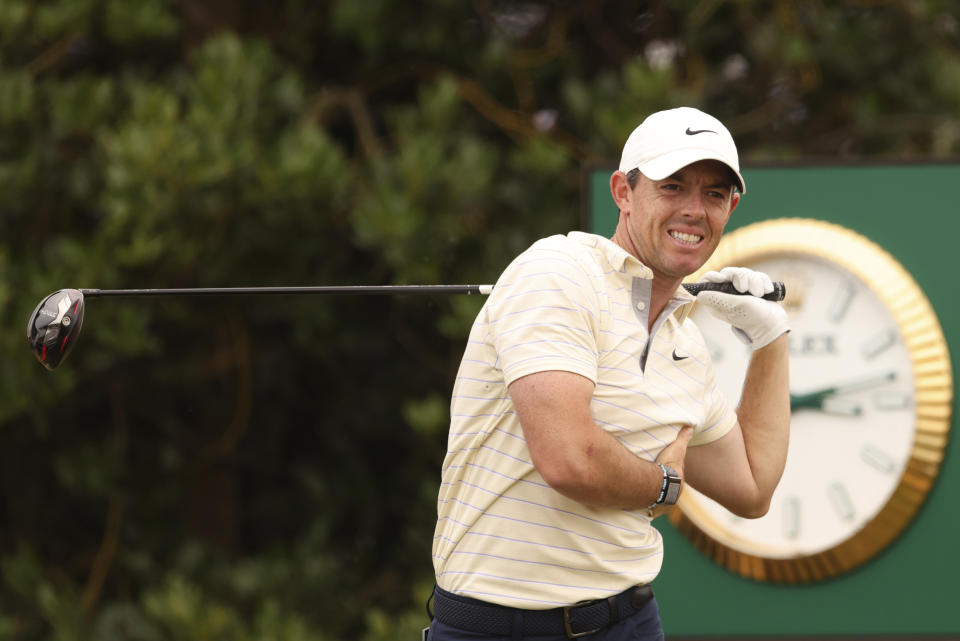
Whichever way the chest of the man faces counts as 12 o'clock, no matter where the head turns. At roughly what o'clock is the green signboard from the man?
The green signboard is roughly at 8 o'clock from the man.

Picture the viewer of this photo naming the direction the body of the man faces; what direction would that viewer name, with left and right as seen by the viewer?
facing the viewer and to the right of the viewer

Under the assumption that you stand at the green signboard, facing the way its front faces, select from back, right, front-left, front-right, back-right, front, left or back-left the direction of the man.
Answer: front

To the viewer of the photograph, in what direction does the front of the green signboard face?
facing the viewer

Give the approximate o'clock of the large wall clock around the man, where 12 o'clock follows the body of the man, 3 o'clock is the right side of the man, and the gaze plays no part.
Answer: The large wall clock is roughly at 8 o'clock from the man.

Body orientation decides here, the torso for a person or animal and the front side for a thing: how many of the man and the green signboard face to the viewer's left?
0
